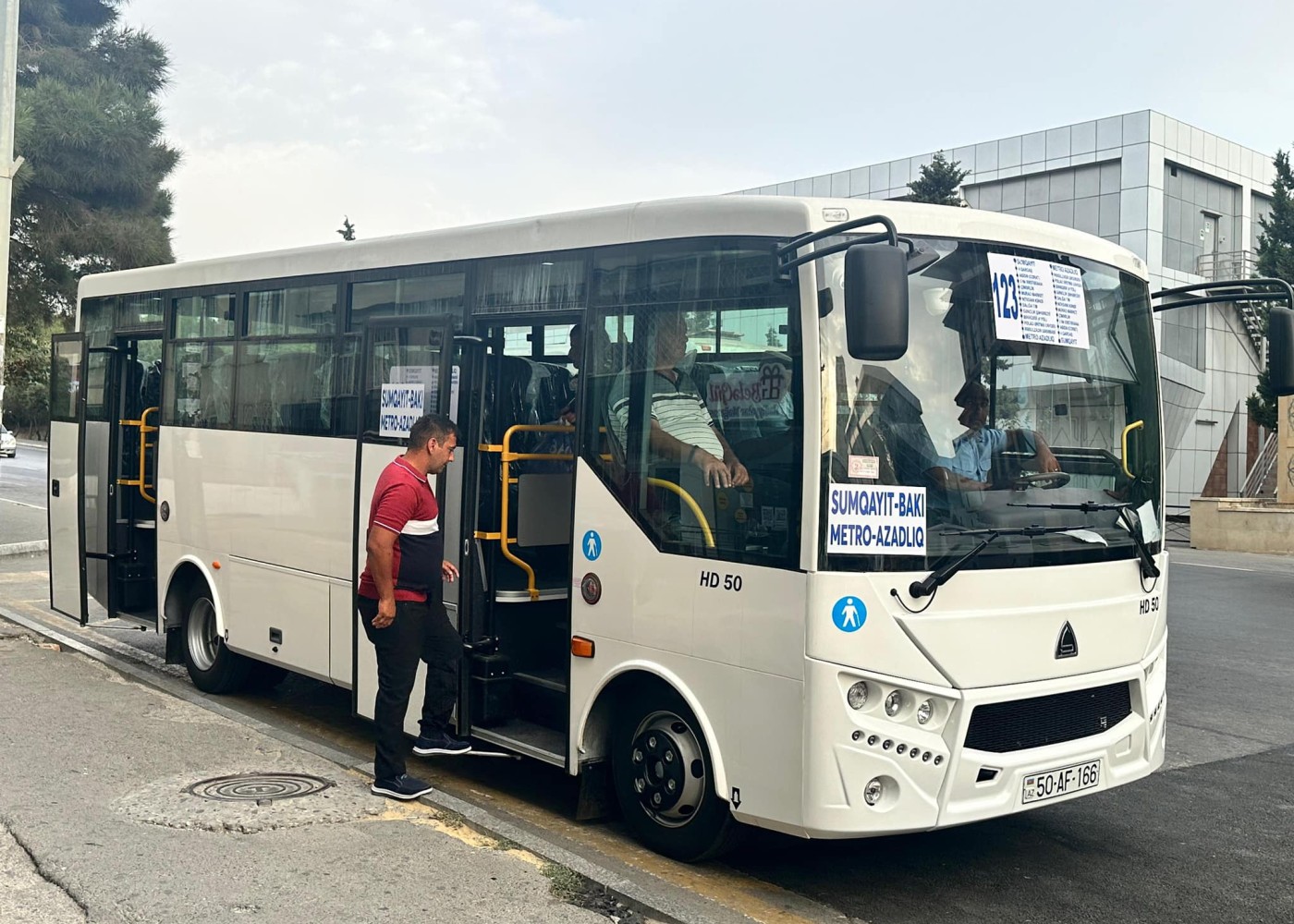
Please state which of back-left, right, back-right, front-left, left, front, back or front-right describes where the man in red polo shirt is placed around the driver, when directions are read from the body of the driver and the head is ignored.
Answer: back-right

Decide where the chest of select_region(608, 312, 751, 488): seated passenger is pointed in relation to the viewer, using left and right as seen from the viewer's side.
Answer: facing the viewer and to the right of the viewer

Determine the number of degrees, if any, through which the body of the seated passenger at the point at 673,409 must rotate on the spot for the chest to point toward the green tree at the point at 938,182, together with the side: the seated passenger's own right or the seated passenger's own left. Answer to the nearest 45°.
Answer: approximately 135° to the seated passenger's own left

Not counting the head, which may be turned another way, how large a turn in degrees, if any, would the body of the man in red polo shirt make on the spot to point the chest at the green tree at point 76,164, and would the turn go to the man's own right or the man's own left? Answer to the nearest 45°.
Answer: approximately 90° to the man's own left

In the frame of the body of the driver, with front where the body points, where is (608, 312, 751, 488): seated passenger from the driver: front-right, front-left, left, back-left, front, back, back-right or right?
back-right

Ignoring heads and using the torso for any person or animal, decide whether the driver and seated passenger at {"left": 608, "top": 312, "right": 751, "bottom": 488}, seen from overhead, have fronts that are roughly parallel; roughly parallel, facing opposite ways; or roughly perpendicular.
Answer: roughly parallel

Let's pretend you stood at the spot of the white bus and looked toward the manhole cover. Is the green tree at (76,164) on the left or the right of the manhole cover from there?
right

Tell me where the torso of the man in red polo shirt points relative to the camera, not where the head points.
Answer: to the viewer's right

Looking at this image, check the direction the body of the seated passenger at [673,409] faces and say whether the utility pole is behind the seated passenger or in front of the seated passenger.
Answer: behind

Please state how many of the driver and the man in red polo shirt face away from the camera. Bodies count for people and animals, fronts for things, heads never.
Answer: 0

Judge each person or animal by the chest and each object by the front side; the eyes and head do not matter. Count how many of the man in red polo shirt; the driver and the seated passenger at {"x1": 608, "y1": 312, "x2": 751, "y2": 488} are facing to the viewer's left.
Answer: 0

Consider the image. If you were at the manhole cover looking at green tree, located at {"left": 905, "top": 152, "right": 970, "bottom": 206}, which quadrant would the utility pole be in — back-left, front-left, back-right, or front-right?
front-left

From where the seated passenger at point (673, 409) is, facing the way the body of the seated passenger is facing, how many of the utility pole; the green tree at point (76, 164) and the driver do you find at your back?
2

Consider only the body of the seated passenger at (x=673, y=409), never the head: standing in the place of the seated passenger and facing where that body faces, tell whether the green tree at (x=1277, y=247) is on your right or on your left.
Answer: on your left

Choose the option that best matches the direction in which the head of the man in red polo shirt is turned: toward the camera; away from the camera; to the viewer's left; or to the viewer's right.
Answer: to the viewer's right

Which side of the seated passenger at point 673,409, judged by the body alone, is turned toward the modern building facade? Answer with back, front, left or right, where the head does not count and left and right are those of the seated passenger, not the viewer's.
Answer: left

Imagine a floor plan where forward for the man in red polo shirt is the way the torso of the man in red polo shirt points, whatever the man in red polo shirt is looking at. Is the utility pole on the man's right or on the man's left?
on the man's left

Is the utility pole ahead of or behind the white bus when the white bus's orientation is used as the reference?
behind
